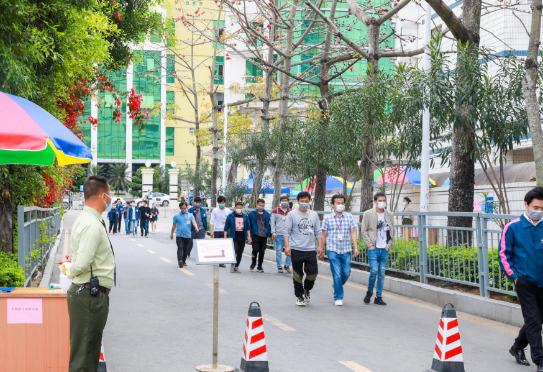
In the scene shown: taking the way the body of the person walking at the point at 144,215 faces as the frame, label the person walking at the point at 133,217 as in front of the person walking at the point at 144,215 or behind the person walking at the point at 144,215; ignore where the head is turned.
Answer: behind

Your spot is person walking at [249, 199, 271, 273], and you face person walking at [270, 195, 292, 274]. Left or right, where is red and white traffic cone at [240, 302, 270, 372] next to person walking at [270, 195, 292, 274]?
right

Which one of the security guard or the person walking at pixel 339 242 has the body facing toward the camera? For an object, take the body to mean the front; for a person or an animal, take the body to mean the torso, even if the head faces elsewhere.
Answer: the person walking

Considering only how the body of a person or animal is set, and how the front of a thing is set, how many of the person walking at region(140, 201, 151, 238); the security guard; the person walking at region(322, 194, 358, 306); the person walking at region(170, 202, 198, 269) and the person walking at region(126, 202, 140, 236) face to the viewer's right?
1

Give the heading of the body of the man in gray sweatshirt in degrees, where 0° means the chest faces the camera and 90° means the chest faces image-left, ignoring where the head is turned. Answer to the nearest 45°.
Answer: approximately 0°

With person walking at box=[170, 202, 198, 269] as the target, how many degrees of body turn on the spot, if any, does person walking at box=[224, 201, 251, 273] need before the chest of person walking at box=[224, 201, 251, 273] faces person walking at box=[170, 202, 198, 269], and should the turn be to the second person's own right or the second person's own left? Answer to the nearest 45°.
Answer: approximately 135° to the second person's own right

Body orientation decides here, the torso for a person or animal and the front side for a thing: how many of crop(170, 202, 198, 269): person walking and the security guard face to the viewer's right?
1

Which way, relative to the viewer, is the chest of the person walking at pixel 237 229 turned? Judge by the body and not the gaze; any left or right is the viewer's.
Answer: facing the viewer

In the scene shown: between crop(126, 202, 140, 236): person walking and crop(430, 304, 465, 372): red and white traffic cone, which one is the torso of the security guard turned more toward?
the red and white traffic cone

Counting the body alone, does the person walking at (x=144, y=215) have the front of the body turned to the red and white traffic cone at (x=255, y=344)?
yes

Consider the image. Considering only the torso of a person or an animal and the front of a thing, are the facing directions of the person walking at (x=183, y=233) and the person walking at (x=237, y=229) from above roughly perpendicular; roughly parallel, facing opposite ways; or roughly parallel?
roughly parallel

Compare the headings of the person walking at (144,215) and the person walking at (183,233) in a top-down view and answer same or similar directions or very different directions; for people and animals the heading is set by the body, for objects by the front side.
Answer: same or similar directions

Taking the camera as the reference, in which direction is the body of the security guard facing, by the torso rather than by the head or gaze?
to the viewer's right

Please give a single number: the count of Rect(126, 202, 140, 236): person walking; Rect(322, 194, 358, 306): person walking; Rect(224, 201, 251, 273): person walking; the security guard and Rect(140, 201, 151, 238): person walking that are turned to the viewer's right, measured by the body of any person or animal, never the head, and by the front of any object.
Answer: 1
